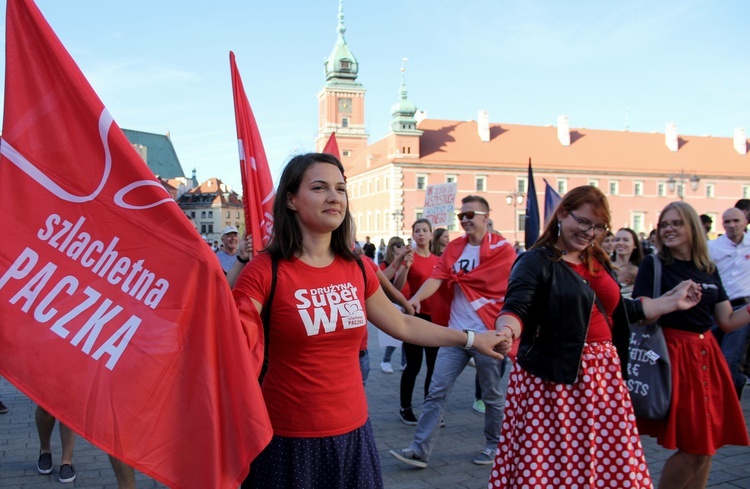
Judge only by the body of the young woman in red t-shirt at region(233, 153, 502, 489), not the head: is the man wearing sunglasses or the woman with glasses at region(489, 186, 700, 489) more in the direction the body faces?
the woman with glasses

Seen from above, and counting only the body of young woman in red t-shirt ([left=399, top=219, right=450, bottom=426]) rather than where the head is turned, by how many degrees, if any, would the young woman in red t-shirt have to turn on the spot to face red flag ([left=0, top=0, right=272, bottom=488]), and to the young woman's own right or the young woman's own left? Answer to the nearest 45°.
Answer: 0° — they already face it

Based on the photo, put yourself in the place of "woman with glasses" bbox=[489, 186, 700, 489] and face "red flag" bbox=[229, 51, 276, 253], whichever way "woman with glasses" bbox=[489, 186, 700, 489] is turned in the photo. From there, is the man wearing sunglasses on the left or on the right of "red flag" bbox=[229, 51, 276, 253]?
right

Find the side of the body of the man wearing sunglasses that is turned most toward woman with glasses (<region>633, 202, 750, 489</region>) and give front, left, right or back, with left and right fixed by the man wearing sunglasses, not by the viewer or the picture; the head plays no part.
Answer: left

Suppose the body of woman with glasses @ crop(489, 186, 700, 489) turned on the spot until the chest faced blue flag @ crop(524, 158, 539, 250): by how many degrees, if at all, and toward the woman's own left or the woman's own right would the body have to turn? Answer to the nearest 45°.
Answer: approximately 135° to the woman's own left

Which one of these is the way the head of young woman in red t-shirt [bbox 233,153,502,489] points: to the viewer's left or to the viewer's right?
to the viewer's right

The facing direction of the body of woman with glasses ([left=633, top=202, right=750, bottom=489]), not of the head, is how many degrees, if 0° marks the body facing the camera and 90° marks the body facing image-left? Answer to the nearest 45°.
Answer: approximately 0°

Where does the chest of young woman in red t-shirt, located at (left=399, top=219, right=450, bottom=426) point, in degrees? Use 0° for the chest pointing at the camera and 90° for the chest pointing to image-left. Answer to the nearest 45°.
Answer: approximately 0°

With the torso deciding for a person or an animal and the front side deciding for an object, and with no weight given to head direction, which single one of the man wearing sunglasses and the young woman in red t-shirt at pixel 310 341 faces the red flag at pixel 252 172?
the man wearing sunglasses

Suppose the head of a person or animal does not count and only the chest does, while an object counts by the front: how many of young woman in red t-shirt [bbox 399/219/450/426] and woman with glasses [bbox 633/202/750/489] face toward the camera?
2

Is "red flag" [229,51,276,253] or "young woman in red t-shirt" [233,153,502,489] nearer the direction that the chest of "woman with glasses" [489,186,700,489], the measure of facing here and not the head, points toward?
the young woman in red t-shirt

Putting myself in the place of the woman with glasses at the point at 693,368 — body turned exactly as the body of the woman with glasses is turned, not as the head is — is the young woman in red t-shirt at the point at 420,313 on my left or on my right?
on my right

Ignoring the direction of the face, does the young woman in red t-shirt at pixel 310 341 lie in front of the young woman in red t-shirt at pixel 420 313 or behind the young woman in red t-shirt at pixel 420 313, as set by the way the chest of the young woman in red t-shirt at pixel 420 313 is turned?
in front

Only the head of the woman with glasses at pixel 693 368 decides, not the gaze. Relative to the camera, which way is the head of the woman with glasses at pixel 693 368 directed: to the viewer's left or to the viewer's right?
to the viewer's left
